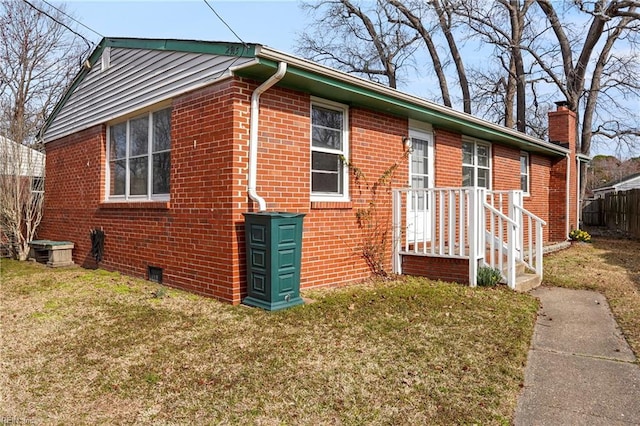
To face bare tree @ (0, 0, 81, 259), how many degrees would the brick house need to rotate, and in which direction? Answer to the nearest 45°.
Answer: approximately 180°

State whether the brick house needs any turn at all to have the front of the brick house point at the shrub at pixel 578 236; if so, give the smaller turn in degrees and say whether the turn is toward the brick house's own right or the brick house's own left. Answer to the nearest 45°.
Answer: approximately 90° to the brick house's own left

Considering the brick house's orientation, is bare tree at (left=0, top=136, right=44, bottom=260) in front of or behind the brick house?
behind

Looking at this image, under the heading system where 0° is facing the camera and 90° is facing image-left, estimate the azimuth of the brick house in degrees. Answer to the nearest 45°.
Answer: approximately 315°

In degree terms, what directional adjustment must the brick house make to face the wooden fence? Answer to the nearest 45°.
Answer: approximately 90° to its left
